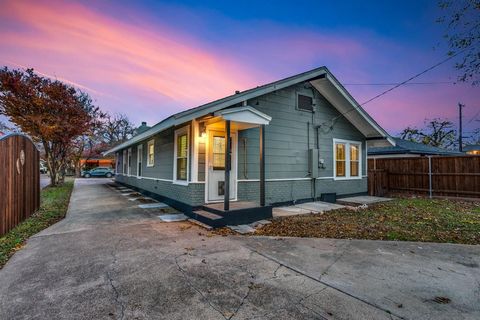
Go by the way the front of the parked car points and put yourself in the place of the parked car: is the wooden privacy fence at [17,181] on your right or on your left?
on your left

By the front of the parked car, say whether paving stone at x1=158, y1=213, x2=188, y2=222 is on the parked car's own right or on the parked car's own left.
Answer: on the parked car's own left

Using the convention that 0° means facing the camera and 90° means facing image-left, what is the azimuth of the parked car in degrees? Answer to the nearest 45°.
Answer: approximately 90°

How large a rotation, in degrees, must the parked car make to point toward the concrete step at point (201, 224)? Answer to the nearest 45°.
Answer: approximately 90° to its left

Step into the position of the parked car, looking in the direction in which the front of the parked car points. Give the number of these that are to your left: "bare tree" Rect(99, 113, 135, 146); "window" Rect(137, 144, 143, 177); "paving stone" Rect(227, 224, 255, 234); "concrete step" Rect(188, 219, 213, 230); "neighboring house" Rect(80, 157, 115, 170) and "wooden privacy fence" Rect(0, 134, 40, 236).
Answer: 4

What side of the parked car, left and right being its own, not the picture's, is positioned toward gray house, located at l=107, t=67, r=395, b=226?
left

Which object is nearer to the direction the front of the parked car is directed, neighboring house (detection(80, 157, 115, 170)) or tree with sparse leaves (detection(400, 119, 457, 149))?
the neighboring house

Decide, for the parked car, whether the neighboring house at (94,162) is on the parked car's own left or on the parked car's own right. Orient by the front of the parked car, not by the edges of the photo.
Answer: on the parked car's own right

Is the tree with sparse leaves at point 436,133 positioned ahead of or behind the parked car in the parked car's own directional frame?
behind

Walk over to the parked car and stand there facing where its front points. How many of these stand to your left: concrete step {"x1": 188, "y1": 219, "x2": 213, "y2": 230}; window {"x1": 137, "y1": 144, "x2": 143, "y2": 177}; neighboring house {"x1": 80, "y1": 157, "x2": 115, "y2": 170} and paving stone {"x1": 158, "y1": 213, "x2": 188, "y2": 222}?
3

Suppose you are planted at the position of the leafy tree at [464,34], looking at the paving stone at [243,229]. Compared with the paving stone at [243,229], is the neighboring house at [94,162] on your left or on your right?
right

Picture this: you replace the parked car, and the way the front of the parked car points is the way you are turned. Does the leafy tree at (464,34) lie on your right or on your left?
on your left
